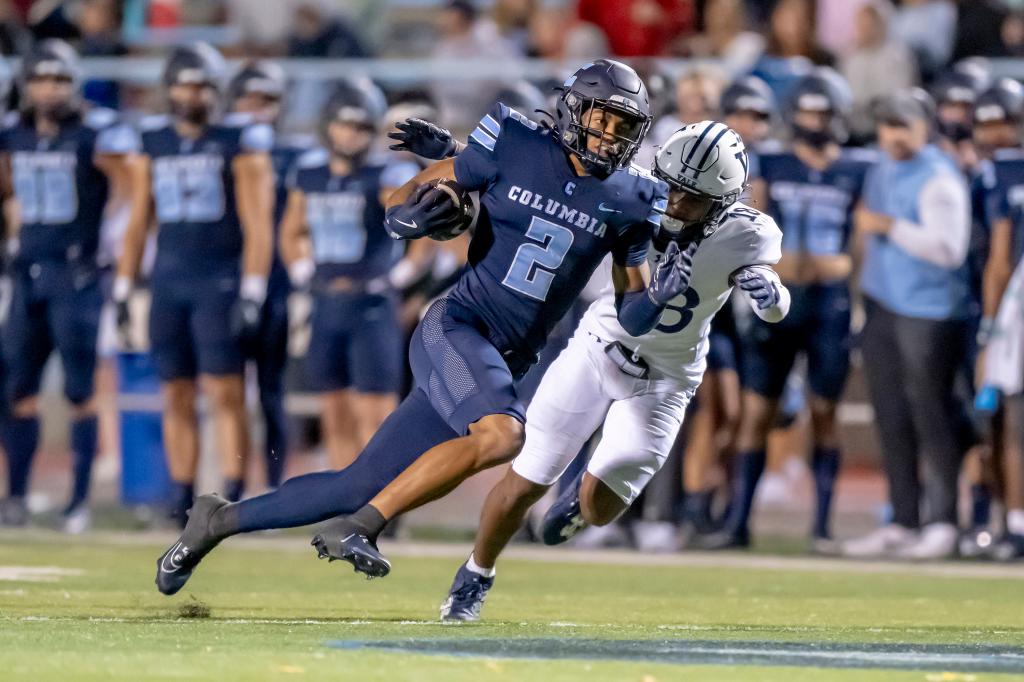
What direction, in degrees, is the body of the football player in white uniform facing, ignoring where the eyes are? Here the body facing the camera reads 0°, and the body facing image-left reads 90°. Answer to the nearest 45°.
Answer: approximately 45°

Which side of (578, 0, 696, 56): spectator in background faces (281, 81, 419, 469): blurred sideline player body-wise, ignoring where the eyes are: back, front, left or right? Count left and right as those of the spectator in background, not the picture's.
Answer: front

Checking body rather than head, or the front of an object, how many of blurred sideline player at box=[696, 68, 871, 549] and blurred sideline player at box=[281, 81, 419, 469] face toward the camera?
2

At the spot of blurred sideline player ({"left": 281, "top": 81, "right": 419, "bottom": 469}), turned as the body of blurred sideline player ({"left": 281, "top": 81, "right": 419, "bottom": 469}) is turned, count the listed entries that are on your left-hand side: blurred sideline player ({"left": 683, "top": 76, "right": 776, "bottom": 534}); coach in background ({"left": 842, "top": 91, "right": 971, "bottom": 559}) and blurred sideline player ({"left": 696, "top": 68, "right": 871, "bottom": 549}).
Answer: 3

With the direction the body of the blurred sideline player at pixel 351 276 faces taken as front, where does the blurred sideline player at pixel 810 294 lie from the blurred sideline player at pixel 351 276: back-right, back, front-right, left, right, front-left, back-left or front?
left

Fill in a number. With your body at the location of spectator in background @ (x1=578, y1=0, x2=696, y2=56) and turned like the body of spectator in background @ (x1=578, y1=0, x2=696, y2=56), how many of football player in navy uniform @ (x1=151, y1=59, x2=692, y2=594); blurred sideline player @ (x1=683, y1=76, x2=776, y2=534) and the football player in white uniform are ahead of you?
3

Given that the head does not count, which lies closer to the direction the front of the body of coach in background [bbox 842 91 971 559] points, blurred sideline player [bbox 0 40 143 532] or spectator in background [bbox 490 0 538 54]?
the blurred sideline player

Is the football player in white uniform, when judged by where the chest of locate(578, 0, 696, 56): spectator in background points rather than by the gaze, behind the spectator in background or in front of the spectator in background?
in front

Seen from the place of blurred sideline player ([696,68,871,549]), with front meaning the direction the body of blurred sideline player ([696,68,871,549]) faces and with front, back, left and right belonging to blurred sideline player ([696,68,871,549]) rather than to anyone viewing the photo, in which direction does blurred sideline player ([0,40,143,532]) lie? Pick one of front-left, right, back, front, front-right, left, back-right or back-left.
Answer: right
